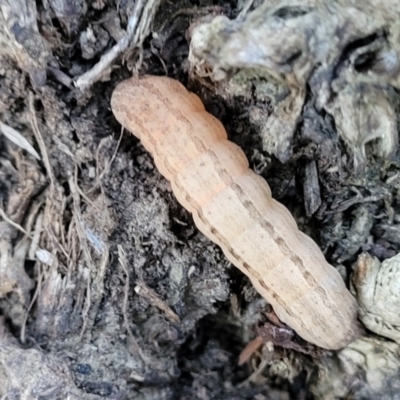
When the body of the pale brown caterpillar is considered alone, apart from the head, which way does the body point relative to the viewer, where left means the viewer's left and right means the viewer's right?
facing away from the viewer and to the left of the viewer

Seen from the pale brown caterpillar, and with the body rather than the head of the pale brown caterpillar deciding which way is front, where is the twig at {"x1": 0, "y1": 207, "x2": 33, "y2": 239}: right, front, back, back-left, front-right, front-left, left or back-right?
front-left

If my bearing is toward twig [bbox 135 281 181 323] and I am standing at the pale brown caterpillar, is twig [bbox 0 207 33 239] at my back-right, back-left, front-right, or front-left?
front-right
